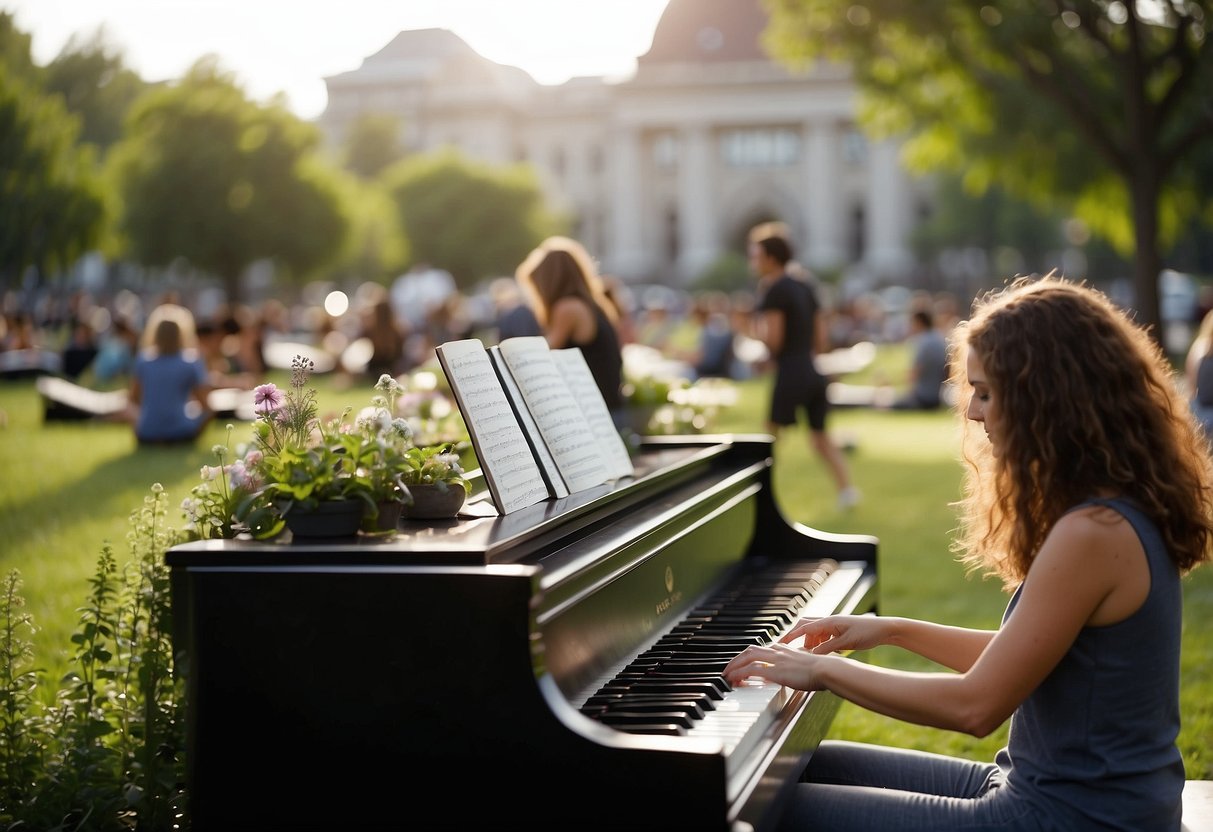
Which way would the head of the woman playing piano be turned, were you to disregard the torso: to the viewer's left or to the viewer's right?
to the viewer's left

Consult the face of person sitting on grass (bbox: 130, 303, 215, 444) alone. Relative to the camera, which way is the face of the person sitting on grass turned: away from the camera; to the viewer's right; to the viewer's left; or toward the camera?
away from the camera

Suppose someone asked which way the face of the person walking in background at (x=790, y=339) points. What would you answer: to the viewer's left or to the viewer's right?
to the viewer's left

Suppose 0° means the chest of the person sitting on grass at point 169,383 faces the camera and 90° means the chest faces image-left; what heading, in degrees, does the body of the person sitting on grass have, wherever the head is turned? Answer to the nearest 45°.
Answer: approximately 180°

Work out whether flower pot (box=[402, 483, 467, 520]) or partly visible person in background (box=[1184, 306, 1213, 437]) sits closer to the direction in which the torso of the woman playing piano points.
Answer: the flower pot

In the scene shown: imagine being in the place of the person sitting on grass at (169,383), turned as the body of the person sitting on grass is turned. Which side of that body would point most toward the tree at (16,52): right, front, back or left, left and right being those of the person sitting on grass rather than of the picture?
front

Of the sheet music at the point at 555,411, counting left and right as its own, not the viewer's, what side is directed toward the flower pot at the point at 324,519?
right

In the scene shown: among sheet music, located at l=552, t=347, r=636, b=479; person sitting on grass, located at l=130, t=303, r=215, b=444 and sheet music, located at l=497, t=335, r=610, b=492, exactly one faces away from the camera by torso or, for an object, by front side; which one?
the person sitting on grass

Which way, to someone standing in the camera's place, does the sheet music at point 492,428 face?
facing the viewer and to the right of the viewer

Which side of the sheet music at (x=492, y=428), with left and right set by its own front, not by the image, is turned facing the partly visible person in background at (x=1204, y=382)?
left

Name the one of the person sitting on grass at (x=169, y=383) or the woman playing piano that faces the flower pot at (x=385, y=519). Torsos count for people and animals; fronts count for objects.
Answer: the woman playing piano

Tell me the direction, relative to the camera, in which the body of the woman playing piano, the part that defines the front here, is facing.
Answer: to the viewer's left

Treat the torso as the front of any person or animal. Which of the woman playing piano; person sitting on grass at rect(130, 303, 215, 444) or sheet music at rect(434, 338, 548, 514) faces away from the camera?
the person sitting on grass

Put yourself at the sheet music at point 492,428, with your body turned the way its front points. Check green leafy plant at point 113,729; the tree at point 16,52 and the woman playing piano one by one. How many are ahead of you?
1

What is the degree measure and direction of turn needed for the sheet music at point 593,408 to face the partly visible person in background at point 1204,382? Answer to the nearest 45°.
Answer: approximately 90° to its left

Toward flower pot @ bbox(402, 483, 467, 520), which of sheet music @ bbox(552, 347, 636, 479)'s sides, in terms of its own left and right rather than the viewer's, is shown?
right
